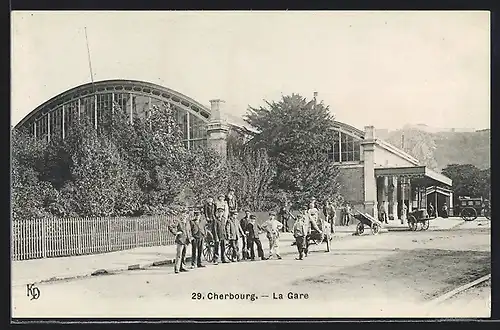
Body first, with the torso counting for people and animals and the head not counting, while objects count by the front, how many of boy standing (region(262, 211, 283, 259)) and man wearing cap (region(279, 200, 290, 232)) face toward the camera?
2

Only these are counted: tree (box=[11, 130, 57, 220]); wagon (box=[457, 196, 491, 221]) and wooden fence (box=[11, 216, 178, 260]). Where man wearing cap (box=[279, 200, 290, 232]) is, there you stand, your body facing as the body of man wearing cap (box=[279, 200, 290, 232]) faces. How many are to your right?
2

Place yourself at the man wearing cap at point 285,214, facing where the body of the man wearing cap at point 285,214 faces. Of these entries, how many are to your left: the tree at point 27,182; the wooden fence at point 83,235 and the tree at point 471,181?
1

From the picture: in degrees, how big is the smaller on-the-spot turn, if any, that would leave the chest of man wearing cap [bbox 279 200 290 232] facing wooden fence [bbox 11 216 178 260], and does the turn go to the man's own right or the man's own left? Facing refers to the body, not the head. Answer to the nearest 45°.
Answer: approximately 90° to the man's own right

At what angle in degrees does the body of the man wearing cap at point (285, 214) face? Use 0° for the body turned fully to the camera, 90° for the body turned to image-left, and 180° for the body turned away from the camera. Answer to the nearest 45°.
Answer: approximately 0°
